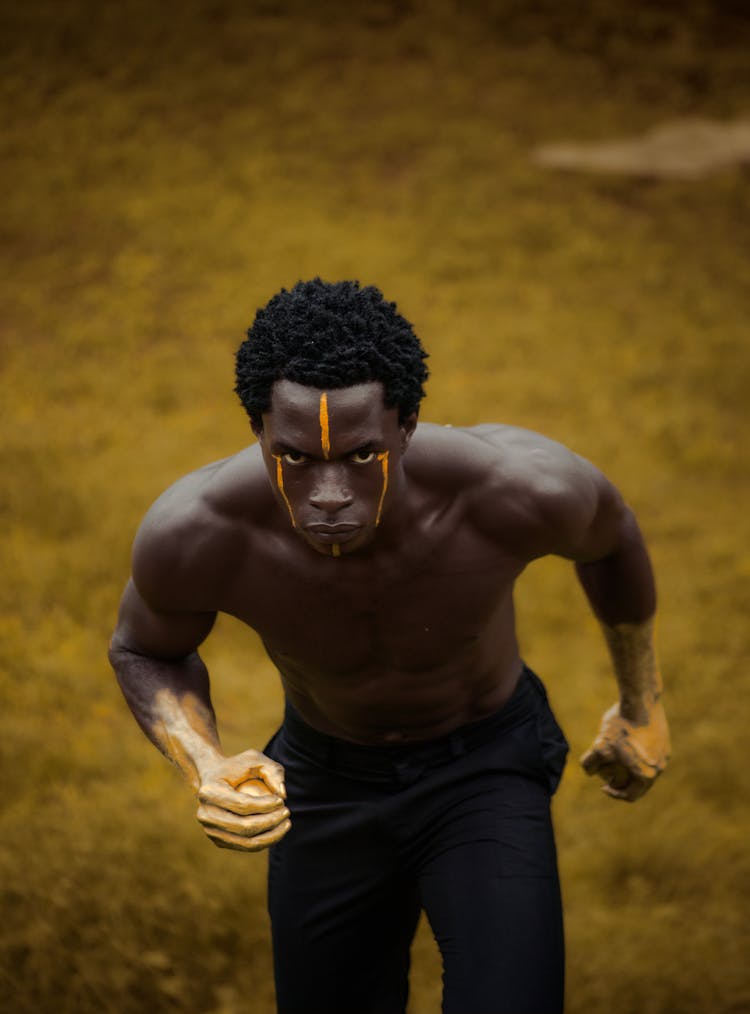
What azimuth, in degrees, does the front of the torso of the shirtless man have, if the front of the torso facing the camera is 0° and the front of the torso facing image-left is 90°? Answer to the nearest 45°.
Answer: approximately 0°
